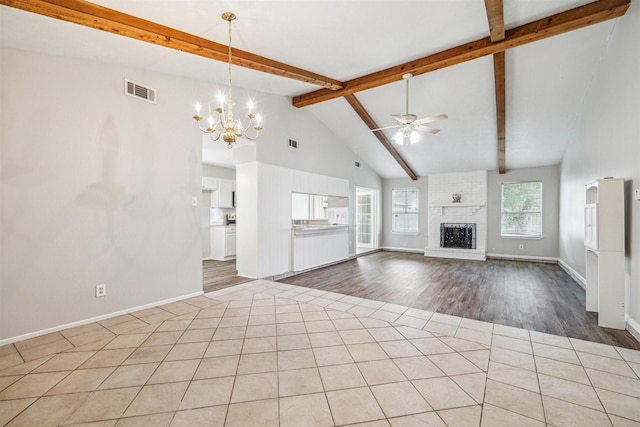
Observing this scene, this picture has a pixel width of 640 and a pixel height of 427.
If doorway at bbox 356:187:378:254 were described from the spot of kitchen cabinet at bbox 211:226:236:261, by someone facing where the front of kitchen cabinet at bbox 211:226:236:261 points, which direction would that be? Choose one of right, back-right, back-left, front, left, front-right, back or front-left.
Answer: front-left

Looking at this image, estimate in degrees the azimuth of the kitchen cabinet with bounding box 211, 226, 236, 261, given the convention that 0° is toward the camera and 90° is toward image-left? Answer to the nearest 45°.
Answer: approximately 315°

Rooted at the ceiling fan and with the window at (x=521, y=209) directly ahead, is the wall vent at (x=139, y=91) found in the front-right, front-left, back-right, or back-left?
back-left

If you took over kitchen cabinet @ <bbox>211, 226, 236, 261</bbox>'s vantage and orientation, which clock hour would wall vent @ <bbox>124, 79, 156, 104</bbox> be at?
The wall vent is roughly at 2 o'clock from the kitchen cabinet.
